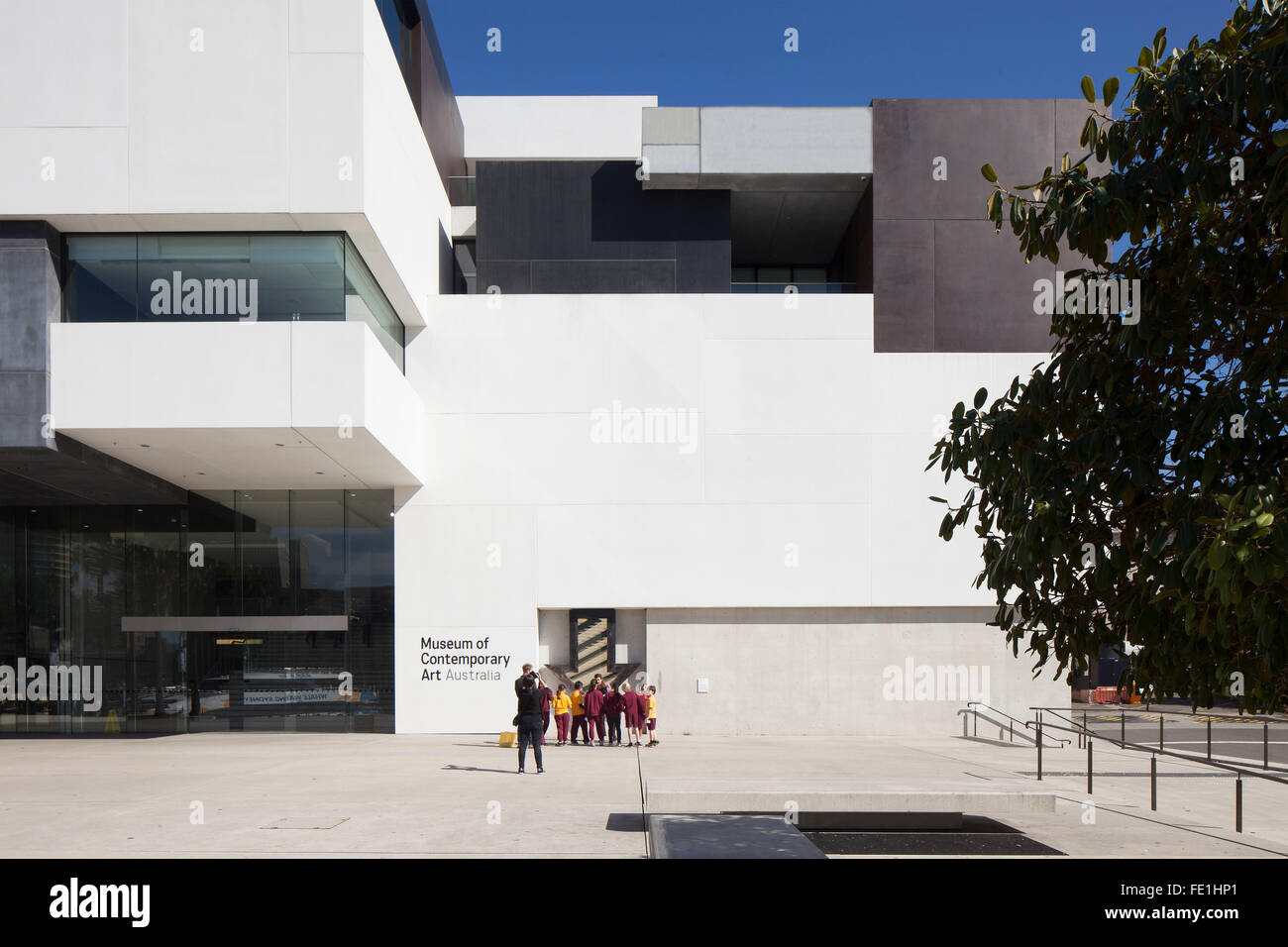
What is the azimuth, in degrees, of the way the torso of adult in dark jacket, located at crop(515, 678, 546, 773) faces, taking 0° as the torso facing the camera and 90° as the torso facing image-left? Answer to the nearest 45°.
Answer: approximately 180°
